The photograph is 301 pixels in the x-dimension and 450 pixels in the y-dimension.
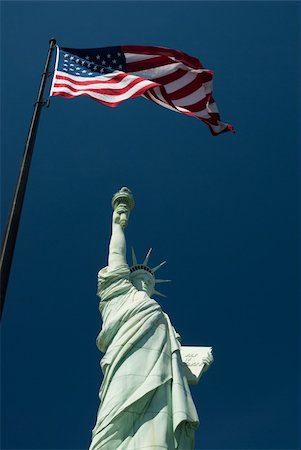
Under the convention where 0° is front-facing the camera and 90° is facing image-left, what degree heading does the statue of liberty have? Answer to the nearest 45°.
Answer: approximately 315°

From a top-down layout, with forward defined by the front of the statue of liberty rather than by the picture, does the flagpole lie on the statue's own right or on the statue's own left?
on the statue's own right
